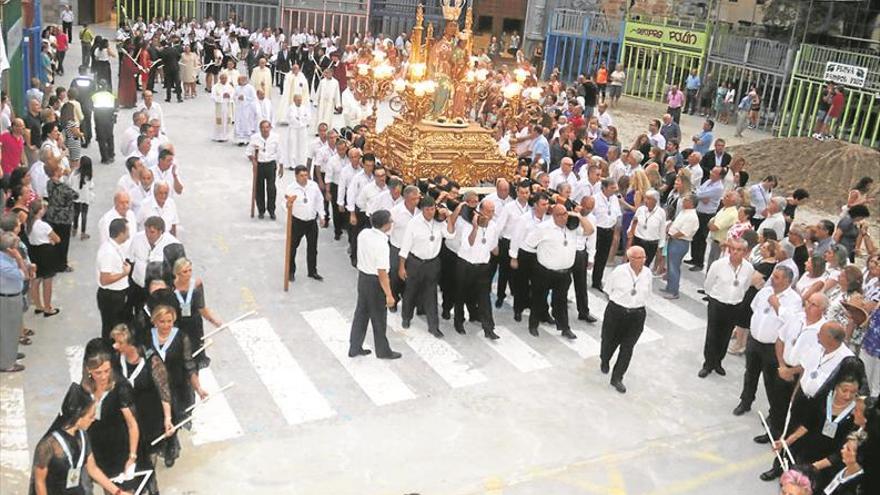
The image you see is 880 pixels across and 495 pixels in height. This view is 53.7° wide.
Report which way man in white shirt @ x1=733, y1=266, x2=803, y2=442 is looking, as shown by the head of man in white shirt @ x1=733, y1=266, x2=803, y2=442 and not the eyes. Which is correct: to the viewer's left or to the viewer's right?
to the viewer's left

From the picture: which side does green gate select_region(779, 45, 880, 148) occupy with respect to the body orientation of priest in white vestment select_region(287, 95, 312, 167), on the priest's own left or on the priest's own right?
on the priest's own left

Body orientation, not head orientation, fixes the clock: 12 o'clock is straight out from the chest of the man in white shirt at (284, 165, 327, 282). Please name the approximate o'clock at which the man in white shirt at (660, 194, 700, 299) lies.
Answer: the man in white shirt at (660, 194, 700, 299) is roughly at 9 o'clock from the man in white shirt at (284, 165, 327, 282).

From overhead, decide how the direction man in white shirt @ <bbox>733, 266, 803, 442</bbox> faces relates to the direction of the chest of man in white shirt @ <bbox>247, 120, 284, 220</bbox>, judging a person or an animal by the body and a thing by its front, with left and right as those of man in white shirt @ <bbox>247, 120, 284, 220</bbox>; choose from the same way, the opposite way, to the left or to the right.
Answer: to the right

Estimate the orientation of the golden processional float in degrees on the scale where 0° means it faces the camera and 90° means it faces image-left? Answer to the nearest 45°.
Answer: approximately 315°

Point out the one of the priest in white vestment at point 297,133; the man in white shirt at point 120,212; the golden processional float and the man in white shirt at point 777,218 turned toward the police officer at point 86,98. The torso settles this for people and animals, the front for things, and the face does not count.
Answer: the man in white shirt at point 777,218

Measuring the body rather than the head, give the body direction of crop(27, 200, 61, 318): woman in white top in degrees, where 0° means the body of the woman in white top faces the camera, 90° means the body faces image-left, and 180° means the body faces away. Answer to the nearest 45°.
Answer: approximately 270°

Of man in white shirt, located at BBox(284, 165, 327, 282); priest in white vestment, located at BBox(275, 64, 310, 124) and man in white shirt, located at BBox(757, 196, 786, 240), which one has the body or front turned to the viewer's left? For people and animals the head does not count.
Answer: man in white shirt, located at BBox(757, 196, 786, 240)

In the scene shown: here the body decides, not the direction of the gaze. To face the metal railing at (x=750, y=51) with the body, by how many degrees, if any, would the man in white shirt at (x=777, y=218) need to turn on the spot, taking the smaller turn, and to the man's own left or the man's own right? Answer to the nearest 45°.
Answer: approximately 90° to the man's own right

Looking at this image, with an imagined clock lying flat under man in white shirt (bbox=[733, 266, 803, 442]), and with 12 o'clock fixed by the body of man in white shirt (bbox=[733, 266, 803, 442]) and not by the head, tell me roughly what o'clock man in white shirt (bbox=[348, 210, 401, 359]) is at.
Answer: man in white shirt (bbox=[348, 210, 401, 359]) is roughly at 1 o'clock from man in white shirt (bbox=[733, 266, 803, 442]).

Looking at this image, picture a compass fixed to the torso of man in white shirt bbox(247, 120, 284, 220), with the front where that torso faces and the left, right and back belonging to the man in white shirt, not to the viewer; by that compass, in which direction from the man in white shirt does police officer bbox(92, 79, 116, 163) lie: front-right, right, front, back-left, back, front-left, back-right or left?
back-right
